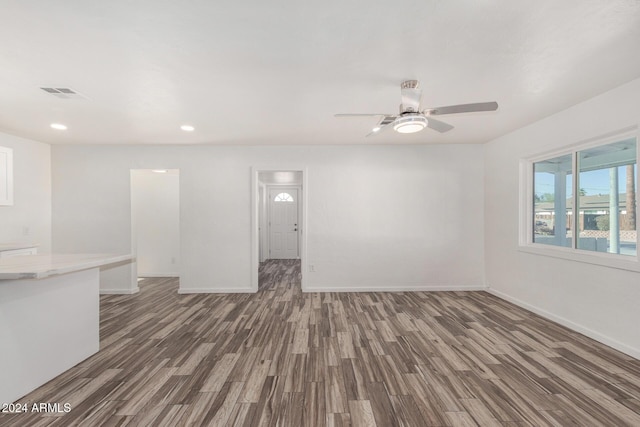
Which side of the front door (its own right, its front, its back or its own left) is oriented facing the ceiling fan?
front

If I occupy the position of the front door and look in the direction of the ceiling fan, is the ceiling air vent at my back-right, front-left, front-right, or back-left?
front-right

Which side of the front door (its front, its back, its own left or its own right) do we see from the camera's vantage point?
front

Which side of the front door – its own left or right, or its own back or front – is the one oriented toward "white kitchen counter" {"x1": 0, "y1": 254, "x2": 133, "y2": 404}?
front

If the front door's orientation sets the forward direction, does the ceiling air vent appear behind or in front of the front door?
in front

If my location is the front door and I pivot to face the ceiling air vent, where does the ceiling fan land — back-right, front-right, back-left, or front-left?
front-left
